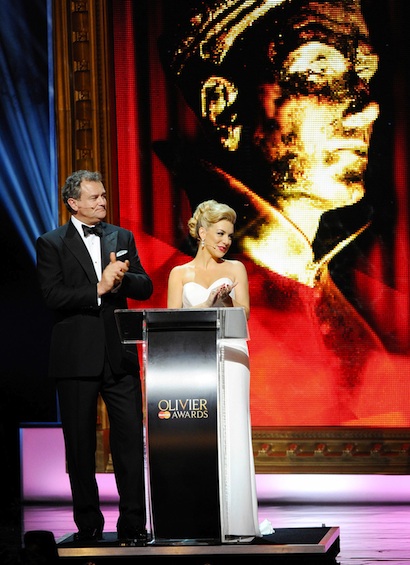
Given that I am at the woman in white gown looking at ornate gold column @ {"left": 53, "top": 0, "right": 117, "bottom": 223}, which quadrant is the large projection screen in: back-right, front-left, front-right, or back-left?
front-right

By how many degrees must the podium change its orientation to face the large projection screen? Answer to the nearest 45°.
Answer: approximately 180°

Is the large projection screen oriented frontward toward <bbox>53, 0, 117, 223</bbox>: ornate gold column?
no

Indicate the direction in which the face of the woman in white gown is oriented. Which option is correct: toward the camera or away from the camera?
toward the camera

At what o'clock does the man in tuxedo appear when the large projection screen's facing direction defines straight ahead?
The man in tuxedo is roughly at 1 o'clock from the large projection screen.

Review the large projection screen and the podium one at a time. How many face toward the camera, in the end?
2

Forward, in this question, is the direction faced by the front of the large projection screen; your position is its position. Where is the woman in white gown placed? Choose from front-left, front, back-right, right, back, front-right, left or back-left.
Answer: front

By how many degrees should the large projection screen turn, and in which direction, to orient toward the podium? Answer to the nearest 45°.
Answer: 0° — it already faces it

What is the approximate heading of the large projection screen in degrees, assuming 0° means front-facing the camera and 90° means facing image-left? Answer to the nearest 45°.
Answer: approximately 0°

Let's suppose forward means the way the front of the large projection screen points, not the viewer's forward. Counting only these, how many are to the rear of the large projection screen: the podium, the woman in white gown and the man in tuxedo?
0

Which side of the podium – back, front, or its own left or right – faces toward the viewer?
front

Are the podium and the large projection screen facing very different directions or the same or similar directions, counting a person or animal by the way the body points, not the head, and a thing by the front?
same or similar directions
